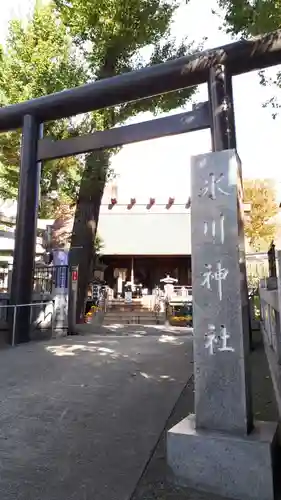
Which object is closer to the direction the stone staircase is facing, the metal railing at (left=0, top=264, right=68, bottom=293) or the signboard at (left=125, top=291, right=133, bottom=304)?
the metal railing

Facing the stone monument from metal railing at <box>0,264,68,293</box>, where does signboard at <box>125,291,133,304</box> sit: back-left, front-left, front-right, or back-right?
back-left

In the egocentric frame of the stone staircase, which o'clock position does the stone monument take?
The stone monument is roughly at 12 o'clock from the stone staircase.

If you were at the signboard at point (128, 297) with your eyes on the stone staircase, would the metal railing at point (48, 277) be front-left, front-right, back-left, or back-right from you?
front-right

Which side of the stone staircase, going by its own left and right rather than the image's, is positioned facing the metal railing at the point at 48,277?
front

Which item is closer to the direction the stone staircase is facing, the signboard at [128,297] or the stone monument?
the stone monument

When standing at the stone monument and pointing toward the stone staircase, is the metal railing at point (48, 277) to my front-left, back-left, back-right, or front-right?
front-left

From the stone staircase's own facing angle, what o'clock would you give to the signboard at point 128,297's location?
The signboard is roughly at 6 o'clock from the stone staircase.

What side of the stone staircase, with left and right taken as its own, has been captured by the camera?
front
